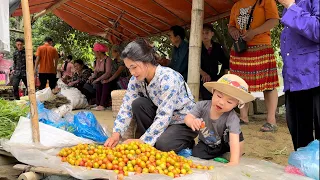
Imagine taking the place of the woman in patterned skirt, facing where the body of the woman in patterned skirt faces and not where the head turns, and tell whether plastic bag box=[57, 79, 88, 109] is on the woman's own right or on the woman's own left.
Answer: on the woman's own right

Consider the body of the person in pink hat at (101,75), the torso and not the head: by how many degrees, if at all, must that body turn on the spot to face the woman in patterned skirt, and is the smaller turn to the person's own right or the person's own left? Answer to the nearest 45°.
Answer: approximately 90° to the person's own left

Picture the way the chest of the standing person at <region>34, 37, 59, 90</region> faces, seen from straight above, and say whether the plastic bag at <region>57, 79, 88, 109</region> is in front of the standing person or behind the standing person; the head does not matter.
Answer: behind

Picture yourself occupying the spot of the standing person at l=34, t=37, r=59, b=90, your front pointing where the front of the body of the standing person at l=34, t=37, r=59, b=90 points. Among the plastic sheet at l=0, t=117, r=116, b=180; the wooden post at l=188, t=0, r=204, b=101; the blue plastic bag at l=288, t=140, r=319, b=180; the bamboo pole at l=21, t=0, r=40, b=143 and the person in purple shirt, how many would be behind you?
5

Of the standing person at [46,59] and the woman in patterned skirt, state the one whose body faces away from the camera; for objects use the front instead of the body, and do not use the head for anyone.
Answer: the standing person

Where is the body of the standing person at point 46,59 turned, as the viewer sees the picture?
away from the camera

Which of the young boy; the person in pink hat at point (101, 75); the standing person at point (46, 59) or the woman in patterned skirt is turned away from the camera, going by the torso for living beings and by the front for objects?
the standing person at point (46, 59)

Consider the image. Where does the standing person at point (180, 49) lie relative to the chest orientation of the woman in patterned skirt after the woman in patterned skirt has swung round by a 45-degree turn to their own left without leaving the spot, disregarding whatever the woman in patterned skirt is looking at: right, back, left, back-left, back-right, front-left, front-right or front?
back-right

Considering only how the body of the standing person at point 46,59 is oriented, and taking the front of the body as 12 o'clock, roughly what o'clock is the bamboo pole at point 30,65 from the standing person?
The bamboo pole is roughly at 6 o'clock from the standing person.

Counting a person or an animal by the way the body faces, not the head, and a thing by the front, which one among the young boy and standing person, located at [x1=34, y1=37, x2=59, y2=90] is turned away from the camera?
the standing person

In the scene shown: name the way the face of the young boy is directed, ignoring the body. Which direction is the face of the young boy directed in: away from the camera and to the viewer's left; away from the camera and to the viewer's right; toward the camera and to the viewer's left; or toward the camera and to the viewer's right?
toward the camera and to the viewer's left
